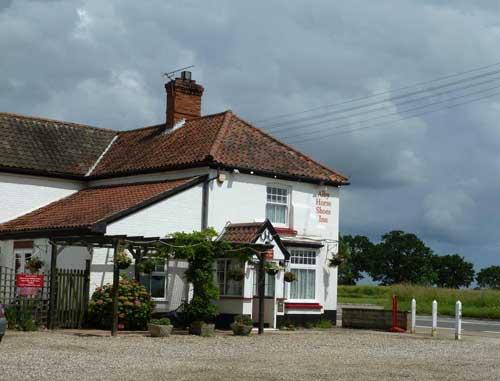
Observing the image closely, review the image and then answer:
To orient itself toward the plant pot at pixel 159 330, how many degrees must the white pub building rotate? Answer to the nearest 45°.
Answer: approximately 45° to its right

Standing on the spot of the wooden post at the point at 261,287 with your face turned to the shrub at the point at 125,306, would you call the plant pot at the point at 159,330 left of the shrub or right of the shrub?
left

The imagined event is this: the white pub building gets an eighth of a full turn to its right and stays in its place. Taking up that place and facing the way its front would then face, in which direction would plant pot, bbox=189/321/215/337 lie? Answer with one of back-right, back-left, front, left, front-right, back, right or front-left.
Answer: front

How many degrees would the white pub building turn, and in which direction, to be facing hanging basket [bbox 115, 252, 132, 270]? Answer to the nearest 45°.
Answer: approximately 45° to its right

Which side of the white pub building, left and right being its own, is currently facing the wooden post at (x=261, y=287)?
front

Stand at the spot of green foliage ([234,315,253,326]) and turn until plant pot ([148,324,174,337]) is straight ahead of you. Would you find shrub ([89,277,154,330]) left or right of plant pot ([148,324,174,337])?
right
